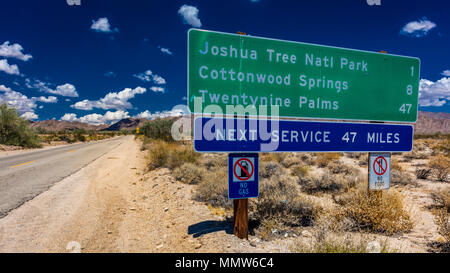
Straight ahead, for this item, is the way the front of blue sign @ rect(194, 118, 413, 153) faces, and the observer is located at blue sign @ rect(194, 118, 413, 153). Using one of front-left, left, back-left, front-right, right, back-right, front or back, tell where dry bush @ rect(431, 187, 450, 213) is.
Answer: left

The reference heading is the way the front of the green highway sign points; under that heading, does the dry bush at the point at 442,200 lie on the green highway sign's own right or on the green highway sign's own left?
on the green highway sign's own left

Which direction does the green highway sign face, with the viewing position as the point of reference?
facing the viewer and to the right of the viewer

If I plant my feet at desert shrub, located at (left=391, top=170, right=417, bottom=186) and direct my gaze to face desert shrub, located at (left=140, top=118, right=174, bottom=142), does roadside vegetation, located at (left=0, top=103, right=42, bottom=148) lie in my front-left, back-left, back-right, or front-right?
front-left

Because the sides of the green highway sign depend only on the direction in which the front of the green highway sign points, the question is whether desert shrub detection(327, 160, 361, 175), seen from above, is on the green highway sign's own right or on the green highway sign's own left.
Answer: on the green highway sign's own left

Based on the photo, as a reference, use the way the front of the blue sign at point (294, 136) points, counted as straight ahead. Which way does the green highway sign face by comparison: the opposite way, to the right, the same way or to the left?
the same way

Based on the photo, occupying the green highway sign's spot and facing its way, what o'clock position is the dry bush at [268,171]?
The dry bush is roughly at 7 o'clock from the green highway sign.

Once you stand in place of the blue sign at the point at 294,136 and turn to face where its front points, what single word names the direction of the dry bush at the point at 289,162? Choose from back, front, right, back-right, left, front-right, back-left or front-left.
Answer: back-left

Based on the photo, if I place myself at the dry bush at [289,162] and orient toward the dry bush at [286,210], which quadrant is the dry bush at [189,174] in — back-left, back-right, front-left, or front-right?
front-right

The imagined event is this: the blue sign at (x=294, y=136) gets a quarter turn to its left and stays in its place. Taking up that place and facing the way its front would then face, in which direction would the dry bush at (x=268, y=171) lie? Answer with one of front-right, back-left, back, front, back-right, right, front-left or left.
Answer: front-left

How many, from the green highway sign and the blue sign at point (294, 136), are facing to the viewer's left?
0

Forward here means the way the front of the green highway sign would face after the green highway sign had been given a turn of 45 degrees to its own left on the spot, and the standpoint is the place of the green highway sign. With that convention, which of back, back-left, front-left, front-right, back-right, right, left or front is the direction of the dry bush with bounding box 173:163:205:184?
back-left

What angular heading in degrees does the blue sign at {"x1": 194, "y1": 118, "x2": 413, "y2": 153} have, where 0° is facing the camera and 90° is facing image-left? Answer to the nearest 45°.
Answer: approximately 315°

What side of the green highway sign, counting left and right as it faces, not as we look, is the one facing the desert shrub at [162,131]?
back
